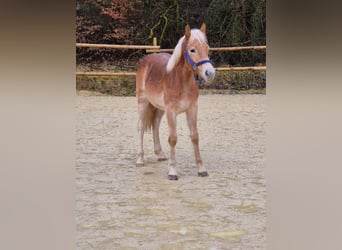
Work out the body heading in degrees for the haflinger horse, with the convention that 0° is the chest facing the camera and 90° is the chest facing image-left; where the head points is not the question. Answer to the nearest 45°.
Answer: approximately 315°
